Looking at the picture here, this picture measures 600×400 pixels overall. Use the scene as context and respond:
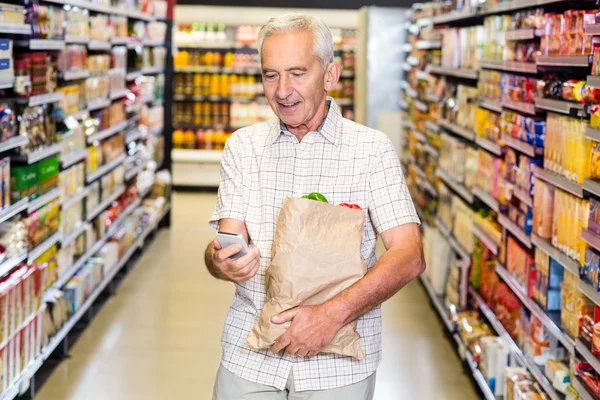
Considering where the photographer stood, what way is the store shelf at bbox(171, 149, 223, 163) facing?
facing the viewer

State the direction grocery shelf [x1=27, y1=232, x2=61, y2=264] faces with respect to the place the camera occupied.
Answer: facing the viewer and to the right of the viewer

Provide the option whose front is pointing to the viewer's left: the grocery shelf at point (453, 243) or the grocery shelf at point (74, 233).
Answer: the grocery shelf at point (453, 243)

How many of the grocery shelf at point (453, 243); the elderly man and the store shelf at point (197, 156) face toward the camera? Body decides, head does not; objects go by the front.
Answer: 2

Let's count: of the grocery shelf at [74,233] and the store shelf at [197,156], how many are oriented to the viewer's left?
0

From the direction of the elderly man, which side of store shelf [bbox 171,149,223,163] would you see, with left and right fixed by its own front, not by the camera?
front

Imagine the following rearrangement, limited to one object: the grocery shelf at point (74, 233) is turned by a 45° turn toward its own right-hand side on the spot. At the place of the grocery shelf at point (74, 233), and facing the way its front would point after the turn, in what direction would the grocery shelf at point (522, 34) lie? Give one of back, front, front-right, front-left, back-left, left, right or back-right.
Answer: front-left

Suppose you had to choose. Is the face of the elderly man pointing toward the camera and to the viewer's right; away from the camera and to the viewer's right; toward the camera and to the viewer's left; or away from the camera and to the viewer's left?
toward the camera and to the viewer's left

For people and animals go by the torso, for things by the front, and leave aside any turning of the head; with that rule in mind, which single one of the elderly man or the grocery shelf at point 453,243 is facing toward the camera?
the elderly man
